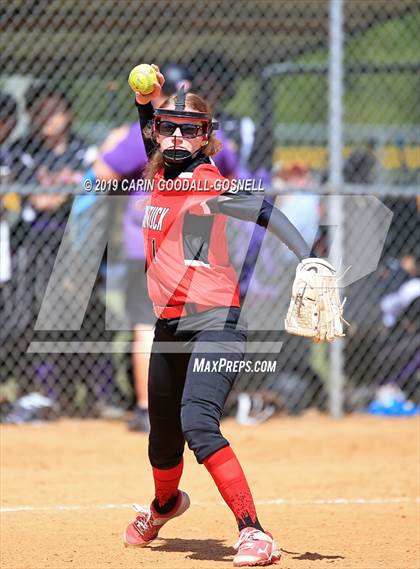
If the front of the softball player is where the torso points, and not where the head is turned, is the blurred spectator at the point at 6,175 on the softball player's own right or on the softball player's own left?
on the softball player's own right

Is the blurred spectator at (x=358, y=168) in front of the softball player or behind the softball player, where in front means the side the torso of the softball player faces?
behind

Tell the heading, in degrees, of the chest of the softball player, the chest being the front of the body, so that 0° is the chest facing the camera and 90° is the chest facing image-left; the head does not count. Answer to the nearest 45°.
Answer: approximately 45°

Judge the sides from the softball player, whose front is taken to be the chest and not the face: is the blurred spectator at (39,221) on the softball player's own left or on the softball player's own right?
on the softball player's own right
